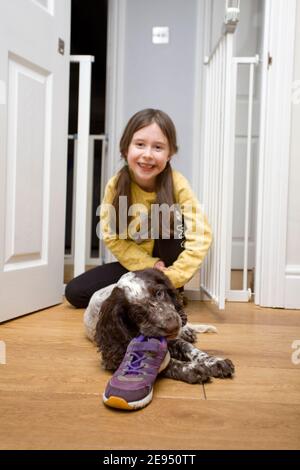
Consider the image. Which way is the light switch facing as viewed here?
toward the camera

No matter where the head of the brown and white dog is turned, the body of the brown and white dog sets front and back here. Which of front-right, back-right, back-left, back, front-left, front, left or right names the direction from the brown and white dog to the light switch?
back-left

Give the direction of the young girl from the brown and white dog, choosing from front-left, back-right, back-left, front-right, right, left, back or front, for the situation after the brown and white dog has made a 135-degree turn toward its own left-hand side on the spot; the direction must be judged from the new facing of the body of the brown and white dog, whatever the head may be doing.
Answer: front

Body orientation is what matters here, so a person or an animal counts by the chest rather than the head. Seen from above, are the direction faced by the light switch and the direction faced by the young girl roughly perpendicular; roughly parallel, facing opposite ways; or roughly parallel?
roughly parallel

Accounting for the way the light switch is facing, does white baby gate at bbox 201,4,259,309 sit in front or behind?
in front

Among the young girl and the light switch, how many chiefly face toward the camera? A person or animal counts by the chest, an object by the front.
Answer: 2

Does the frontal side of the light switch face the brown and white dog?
yes

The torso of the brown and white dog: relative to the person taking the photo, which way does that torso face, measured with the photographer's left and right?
facing the viewer and to the right of the viewer

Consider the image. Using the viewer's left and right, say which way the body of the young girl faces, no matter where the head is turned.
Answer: facing the viewer

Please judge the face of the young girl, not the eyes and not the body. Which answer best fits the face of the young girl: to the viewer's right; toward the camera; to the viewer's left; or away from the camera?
toward the camera

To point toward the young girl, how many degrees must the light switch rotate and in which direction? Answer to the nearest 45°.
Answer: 0° — it already faces them
